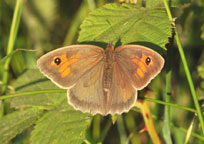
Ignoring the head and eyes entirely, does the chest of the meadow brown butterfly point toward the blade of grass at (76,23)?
yes

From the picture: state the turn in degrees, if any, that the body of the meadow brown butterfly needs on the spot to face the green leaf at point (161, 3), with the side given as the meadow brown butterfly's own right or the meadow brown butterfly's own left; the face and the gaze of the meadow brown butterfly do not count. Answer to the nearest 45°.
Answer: approximately 90° to the meadow brown butterfly's own right

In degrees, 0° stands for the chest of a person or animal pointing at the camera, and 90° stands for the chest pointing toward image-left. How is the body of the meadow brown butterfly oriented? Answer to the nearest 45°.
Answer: approximately 180°

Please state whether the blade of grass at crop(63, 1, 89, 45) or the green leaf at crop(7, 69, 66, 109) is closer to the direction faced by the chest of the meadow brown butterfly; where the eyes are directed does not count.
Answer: the blade of grass

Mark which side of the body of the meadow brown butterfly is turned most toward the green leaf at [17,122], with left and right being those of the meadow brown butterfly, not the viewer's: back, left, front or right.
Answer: left
